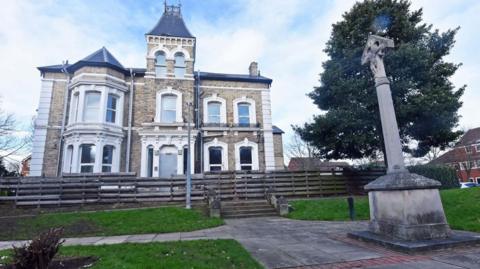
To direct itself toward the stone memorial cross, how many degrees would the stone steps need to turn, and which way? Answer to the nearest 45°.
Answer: approximately 45° to its left

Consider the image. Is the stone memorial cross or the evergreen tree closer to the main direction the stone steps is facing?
the stone memorial cross

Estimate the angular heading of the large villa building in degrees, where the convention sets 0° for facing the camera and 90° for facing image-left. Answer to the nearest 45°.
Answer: approximately 0°

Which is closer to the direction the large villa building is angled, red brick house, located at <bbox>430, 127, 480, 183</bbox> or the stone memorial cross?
the stone memorial cross

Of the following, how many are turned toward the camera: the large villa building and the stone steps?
2

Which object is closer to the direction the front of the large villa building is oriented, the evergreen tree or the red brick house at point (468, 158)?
the evergreen tree

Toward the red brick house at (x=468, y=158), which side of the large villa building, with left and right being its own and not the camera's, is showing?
left

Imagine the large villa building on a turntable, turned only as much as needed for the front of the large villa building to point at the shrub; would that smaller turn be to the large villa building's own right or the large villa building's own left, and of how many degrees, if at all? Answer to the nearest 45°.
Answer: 0° — it already faces it

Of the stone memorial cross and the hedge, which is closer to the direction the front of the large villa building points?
the stone memorial cross

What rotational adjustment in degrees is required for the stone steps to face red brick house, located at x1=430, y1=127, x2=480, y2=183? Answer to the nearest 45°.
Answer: approximately 135° to its left

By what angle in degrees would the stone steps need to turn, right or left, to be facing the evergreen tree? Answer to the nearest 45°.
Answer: approximately 90° to its left

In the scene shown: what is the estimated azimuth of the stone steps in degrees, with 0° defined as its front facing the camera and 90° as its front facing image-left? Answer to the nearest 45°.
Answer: approximately 0°
